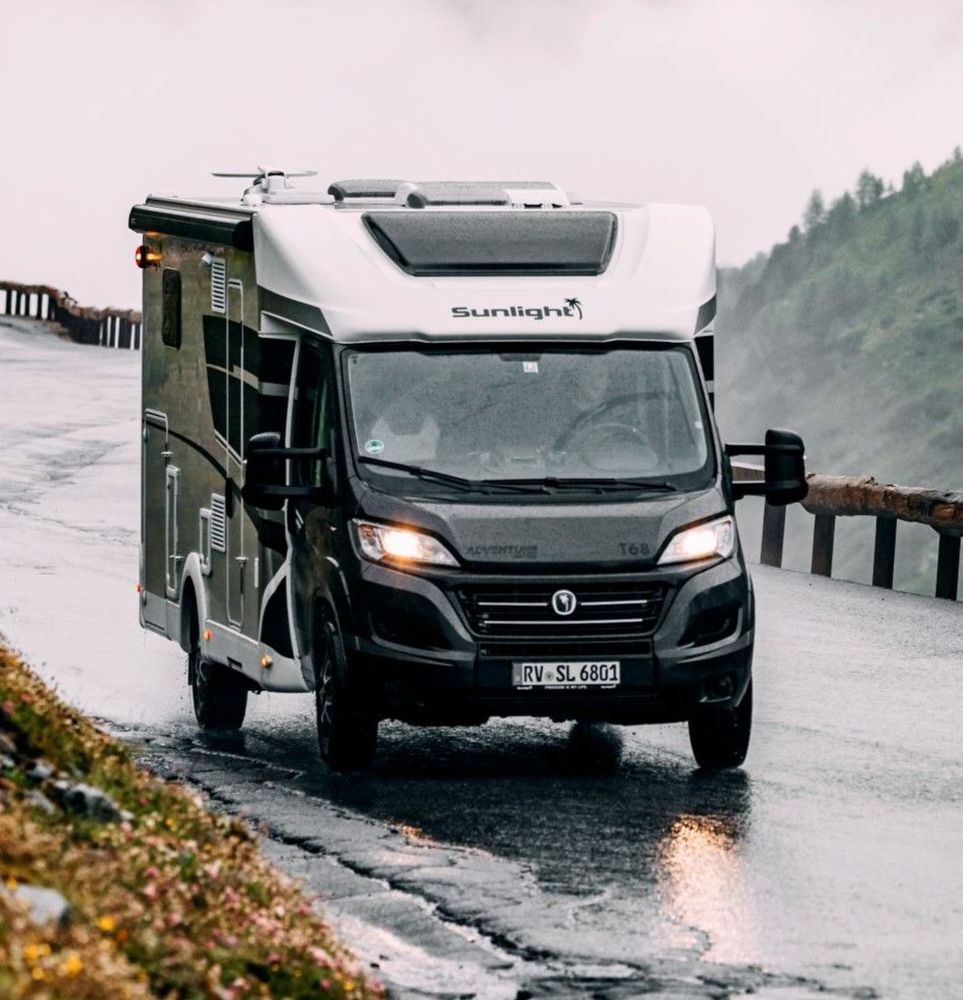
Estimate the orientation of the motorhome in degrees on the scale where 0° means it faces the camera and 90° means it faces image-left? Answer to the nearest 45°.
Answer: approximately 0°

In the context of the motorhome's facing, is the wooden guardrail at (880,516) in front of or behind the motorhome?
behind
